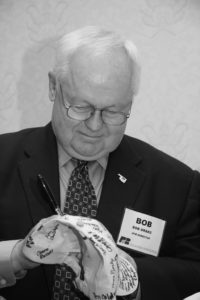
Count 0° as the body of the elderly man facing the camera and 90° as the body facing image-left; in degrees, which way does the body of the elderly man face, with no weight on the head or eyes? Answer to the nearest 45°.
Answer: approximately 0°
